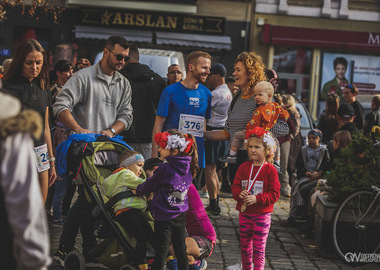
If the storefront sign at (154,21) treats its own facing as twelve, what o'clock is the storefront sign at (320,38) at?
the storefront sign at (320,38) is roughly at 9 o'clock from the storefront sign at (154,21).

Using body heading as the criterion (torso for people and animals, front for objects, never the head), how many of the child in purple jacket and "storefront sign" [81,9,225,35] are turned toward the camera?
1

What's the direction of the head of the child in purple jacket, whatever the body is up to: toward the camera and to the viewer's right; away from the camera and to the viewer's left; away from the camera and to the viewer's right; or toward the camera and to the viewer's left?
away from the camera and to the viewer's left

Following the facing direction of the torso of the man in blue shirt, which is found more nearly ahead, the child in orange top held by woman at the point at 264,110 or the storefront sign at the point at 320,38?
the child in orange top held by woman

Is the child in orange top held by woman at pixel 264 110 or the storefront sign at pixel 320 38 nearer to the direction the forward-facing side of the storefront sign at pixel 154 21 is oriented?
the child in orange top held by woman

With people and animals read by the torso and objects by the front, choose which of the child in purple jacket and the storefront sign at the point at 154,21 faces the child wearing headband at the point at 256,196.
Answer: the storefront sign

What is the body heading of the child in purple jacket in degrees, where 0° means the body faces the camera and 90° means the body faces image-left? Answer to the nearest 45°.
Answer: approximately 135°

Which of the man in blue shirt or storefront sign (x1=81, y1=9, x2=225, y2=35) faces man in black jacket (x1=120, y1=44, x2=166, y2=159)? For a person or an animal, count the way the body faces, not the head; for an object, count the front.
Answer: the storefront sign
